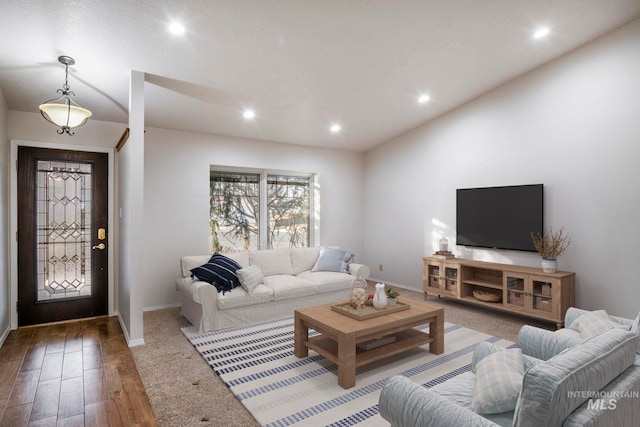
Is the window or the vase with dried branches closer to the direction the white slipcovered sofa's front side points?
the vase with dried branches

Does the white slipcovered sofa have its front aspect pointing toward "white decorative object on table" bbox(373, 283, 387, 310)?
yes

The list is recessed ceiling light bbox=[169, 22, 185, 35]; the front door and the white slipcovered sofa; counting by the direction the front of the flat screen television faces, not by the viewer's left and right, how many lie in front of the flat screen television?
3

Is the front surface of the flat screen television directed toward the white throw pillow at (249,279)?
yes

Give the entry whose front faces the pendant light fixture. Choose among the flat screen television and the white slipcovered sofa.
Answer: the flat screen television

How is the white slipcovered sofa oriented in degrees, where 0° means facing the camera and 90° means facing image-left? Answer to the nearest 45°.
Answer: approximately 315°

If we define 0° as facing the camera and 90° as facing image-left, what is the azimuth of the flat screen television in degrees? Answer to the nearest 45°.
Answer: approximately 45°

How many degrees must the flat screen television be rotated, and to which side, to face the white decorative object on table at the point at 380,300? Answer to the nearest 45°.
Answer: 0° — it already faces it
